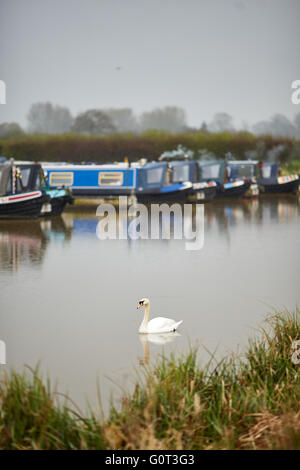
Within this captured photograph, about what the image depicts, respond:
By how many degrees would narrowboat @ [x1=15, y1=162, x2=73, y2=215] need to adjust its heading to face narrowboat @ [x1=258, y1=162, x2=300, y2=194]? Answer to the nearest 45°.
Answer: approximately 90° to its left

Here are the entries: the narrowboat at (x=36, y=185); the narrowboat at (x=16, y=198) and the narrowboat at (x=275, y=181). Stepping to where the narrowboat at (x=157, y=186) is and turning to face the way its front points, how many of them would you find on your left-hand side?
1

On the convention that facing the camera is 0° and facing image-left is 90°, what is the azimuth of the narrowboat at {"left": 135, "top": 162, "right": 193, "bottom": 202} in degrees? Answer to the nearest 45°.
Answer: approximately 315°

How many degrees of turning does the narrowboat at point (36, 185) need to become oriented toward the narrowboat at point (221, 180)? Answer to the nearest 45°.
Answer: approximately 90° to its left

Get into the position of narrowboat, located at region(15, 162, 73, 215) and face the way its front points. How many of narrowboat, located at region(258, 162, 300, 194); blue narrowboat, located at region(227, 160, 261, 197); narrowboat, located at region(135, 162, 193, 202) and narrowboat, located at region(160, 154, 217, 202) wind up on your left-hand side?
4

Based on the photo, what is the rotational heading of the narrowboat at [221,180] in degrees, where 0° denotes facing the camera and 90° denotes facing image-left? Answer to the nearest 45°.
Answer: approximately 315°

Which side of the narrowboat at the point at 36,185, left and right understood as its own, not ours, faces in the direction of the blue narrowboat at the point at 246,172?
left

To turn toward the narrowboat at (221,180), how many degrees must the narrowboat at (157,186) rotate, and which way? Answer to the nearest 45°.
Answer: approximately 90° to its left

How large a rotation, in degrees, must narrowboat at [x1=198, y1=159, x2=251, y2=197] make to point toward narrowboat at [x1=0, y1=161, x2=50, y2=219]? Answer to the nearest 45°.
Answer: approximately 90° to its right

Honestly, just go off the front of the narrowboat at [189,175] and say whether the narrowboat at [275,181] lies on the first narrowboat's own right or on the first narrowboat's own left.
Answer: on the first narrowboat's own left

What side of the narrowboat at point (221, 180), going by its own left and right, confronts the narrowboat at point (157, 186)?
right
